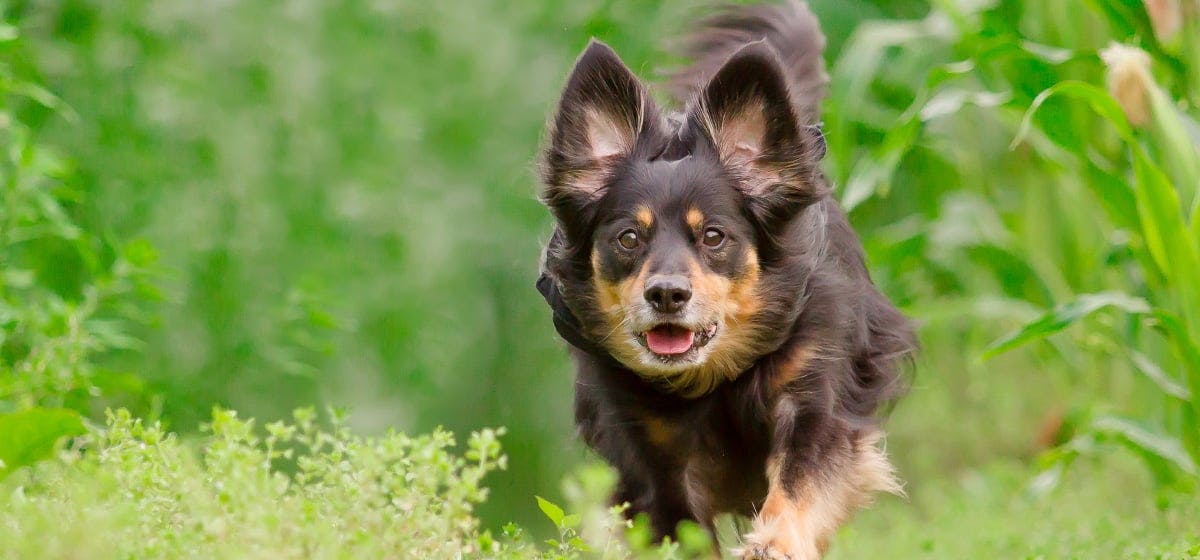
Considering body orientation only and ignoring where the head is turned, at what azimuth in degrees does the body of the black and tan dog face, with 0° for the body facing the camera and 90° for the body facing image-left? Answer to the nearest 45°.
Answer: approximately 0°
